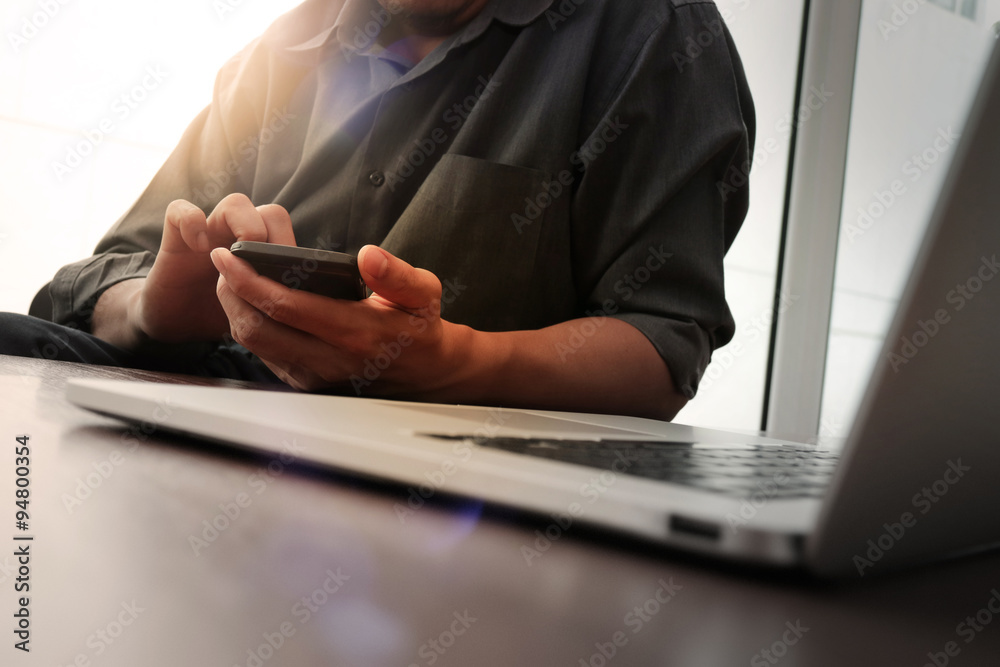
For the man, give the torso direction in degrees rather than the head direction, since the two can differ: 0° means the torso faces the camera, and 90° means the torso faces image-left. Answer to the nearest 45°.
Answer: approximately 45°

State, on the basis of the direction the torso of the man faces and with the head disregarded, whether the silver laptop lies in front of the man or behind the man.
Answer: in front

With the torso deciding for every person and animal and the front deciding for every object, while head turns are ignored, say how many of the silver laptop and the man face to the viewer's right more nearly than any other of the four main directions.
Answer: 0

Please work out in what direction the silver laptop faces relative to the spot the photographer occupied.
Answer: facing away from the viewer and to the left of the viewer

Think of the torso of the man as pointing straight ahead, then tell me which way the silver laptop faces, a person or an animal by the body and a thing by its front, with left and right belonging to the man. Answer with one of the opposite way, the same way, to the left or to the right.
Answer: to the right

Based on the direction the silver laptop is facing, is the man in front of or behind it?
in front
